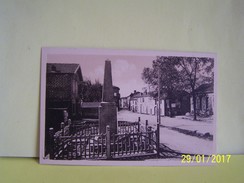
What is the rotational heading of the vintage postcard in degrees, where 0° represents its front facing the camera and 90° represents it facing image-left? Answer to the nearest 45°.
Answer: approximately 0°
